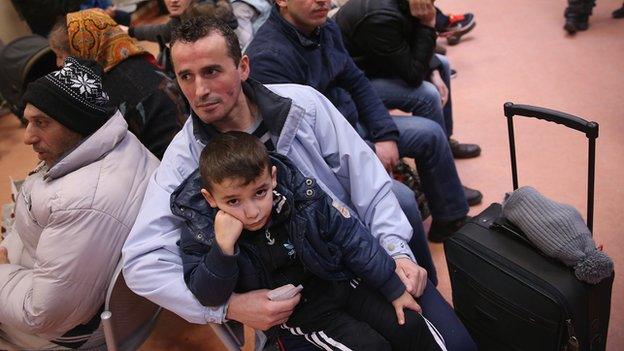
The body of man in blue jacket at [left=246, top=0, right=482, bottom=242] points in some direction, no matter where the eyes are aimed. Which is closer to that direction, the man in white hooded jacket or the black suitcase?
the black suitcase

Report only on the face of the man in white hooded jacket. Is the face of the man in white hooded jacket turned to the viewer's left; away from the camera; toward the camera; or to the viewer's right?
to the viewer's left

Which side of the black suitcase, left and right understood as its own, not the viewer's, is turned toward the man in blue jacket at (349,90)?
right

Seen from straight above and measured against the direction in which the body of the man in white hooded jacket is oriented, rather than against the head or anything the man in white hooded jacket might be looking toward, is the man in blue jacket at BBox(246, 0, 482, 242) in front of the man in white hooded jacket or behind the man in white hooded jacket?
behind

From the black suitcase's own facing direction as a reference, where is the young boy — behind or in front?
in front

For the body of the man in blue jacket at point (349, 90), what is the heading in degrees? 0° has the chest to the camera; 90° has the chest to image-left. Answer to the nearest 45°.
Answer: approximately 315°

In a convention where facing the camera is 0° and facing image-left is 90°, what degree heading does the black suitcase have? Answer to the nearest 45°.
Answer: approximately 45°

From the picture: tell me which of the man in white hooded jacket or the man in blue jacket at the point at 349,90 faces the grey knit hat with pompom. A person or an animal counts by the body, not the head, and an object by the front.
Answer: the man in blue jacket
